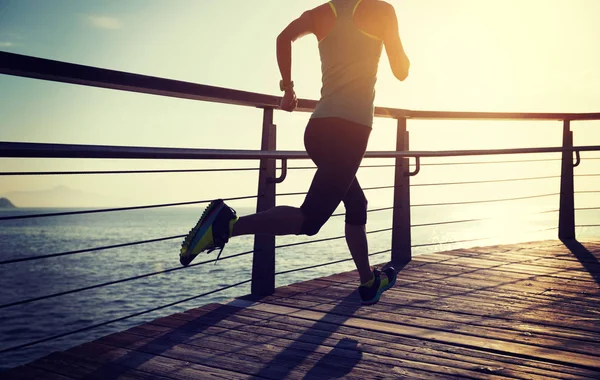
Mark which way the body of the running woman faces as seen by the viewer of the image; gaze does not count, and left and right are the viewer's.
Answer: facing away from the viewer and to the right of the viewer
